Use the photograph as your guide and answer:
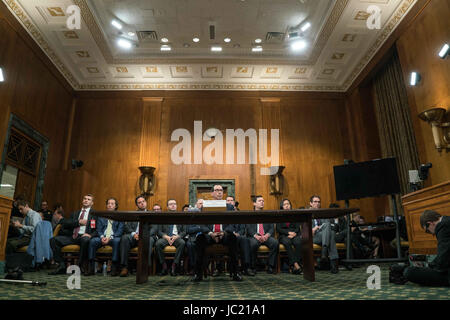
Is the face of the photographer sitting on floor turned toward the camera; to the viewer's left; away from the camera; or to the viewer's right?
to the viewer's left

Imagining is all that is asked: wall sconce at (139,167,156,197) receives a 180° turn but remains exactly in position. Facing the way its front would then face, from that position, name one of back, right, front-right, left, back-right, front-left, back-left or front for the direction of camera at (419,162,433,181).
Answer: back-right

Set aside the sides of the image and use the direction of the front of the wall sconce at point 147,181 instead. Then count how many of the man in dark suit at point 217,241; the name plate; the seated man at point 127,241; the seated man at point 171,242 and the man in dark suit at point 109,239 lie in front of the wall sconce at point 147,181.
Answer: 5

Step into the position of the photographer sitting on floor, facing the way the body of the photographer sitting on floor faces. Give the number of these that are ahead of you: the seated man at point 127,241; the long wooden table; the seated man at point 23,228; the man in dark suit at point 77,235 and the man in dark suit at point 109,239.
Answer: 5

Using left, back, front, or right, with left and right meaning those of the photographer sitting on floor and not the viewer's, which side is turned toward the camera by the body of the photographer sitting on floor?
left

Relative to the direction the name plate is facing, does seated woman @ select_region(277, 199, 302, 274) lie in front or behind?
behind

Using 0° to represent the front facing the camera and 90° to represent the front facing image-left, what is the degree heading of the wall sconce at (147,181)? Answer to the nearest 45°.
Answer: approximately 0°

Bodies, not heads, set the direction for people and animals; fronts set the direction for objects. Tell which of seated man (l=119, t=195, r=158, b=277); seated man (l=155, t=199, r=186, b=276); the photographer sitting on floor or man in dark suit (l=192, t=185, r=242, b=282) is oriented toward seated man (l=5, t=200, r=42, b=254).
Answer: the photographer sitting on floor

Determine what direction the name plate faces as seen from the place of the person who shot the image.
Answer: facing the viewer

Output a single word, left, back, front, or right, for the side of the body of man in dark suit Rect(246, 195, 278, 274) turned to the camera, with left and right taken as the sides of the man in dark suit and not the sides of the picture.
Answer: front
